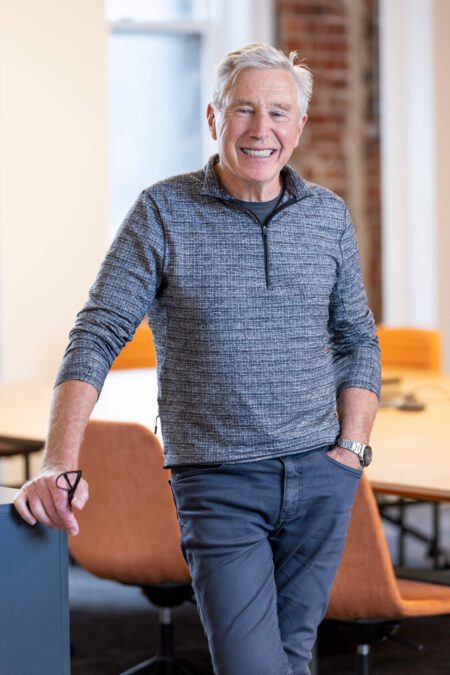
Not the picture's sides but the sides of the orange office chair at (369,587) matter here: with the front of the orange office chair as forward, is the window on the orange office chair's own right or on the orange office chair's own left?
on the orange office chair's own left

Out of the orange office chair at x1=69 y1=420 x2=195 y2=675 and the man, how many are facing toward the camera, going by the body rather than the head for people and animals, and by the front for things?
1

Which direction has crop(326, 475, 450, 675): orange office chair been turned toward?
to the viewer's right

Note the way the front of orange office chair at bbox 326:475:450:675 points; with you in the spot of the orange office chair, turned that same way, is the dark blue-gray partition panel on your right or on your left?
on your right

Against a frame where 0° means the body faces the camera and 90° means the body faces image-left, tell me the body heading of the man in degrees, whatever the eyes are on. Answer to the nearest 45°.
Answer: approximately 0°

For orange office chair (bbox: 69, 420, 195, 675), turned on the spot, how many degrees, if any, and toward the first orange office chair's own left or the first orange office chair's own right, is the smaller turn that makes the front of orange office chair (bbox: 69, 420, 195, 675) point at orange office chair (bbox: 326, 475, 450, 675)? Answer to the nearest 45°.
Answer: approximately 90° to the first orange office chair's own right

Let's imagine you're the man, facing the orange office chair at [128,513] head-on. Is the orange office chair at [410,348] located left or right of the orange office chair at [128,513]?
right

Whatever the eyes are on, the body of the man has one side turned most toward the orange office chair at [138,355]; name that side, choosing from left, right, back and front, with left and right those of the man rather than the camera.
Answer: back

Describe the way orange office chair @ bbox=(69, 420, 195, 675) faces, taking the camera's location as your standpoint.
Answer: facing away from the viewer and to the right of the viewer
